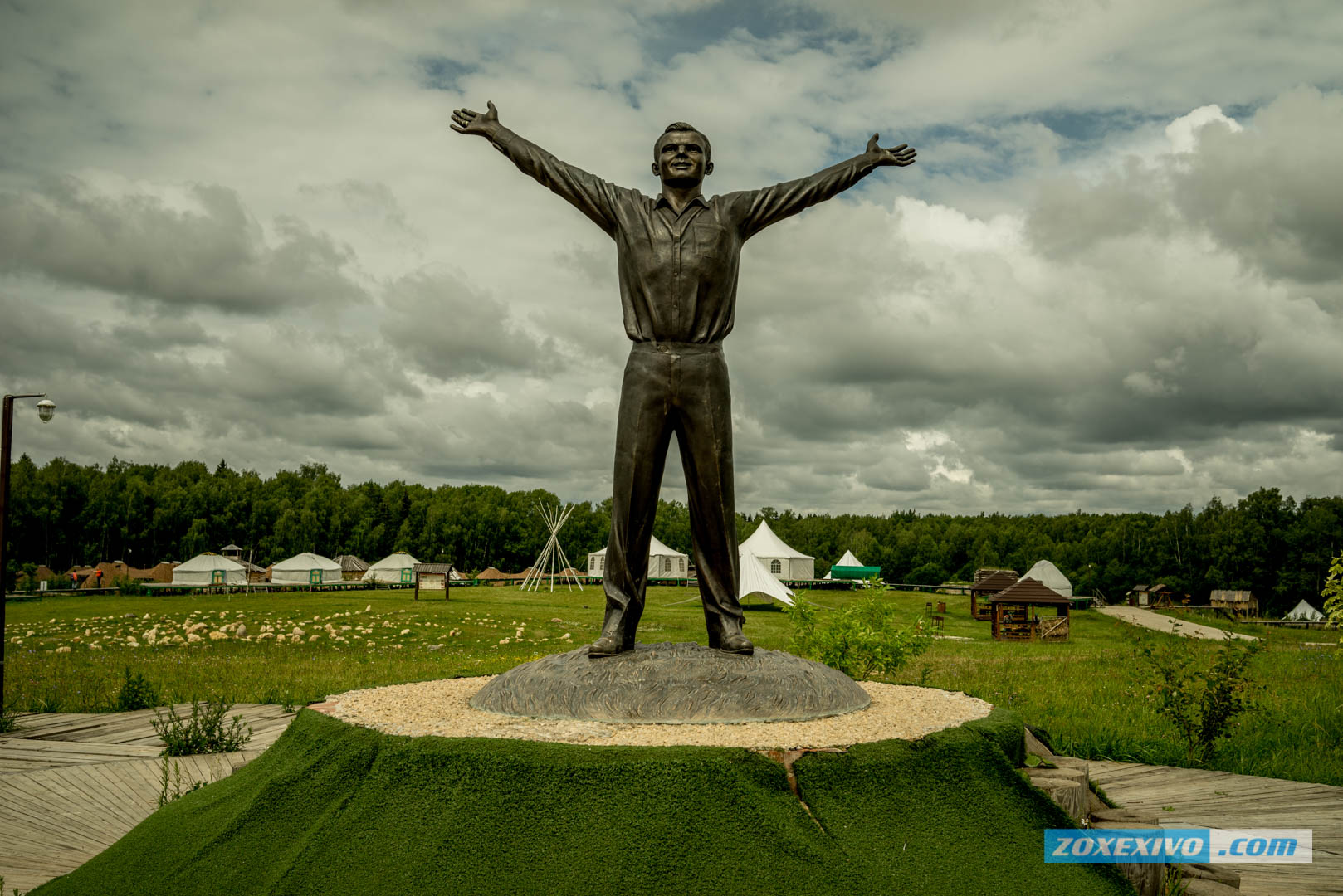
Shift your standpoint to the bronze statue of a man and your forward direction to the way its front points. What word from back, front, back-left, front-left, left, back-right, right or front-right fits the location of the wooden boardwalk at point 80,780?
right

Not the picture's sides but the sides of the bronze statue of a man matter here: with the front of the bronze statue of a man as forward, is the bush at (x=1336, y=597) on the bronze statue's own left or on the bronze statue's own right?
on the bronze statue's own left

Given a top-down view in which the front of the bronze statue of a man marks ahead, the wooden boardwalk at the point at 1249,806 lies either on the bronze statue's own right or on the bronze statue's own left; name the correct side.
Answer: on the bronze statue's own left

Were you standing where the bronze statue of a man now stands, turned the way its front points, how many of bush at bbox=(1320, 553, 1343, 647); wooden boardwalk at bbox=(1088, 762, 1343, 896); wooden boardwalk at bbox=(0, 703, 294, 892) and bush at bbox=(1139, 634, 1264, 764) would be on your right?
1

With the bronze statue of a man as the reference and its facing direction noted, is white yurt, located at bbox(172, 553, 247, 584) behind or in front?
behind
